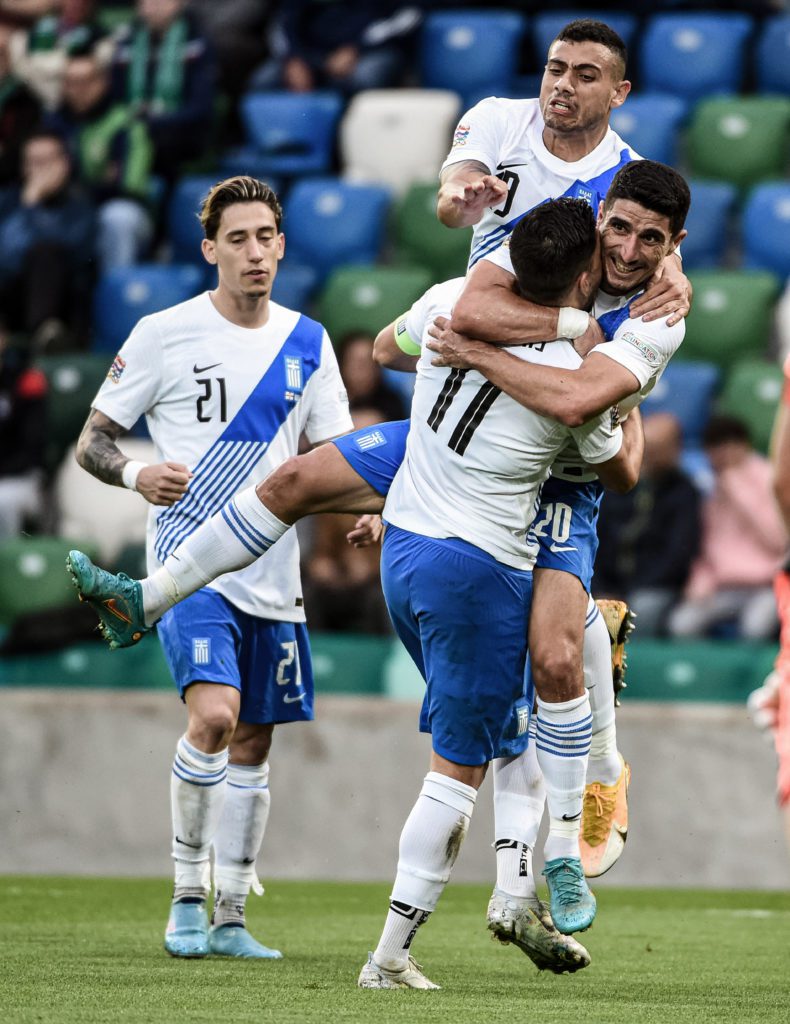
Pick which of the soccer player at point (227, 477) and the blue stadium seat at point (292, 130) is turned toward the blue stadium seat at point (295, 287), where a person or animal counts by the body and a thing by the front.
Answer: the blue stadium seat at point (292, 130)

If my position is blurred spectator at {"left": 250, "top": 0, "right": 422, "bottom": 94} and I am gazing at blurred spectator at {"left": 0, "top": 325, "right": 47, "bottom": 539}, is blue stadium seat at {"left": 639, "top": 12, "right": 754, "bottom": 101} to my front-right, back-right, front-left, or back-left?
back-left

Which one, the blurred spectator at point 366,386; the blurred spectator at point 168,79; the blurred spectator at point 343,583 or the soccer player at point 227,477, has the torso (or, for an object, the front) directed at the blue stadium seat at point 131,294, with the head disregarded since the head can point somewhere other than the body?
the blurred spectator at point 168,79

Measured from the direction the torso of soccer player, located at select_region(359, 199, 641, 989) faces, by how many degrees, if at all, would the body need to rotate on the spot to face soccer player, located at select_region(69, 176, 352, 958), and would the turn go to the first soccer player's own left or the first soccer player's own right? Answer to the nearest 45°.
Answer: approximately 90° to the first soccer player's own left

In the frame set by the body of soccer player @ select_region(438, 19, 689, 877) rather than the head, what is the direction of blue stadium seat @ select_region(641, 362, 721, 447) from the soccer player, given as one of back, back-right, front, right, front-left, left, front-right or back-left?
back

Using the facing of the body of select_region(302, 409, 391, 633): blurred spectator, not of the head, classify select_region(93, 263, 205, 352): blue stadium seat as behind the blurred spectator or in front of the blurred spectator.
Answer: behind
